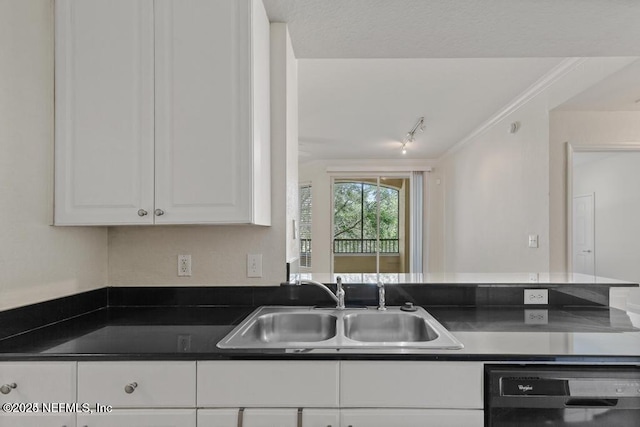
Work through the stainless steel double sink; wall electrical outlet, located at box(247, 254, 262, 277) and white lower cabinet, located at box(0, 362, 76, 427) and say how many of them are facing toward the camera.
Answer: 3

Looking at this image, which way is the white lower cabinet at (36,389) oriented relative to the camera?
toward the camera

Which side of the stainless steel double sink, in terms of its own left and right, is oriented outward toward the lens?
front

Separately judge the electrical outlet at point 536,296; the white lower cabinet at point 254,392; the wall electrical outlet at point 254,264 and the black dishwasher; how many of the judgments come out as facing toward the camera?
4

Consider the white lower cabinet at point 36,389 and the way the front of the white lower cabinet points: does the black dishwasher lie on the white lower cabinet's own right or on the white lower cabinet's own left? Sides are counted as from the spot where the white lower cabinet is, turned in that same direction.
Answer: on the white lower cabinet's own left
